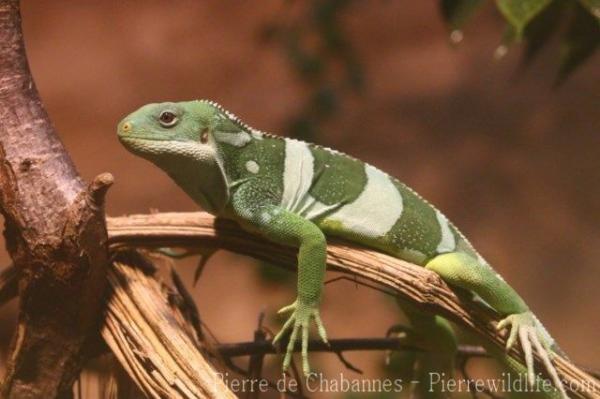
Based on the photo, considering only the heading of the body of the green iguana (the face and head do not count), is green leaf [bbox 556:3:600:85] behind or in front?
behind

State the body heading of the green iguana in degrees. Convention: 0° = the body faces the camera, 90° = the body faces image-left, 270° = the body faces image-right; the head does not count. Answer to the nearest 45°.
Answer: approximately 90°
